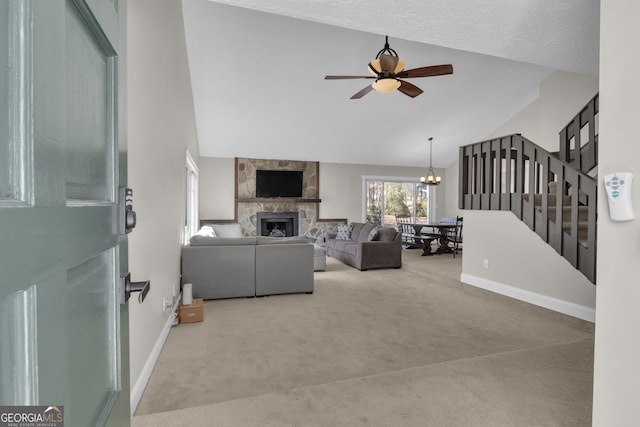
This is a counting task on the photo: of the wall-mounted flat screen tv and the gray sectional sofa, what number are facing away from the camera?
1

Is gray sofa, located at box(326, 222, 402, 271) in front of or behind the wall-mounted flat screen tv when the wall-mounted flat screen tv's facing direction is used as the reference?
in front

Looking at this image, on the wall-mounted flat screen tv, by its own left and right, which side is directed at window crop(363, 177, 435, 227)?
left

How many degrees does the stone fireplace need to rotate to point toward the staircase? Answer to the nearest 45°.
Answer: approximately 45° to its left

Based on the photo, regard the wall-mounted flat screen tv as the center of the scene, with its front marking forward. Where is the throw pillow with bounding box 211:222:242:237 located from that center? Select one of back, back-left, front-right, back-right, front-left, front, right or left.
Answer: front-right

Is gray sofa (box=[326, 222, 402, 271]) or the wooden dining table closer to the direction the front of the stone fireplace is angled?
the gray sofa

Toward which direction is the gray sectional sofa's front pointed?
away from the camera

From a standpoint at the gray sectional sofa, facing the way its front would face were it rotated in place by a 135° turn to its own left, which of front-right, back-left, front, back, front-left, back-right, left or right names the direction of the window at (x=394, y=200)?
back

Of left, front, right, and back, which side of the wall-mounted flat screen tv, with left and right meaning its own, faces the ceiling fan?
front

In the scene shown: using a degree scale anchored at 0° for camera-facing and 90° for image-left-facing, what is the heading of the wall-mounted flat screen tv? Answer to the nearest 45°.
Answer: approximately 0°

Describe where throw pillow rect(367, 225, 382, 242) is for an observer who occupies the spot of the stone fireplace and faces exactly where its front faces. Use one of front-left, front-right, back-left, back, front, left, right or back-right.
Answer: front-left

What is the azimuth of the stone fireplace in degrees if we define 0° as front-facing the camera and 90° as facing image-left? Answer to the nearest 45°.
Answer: approximately 0°

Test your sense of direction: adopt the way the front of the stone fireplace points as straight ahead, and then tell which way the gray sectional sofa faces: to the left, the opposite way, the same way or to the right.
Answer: the opposite way

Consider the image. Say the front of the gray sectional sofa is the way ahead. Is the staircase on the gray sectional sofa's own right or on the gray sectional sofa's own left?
on the gray sectional sofa's own right
